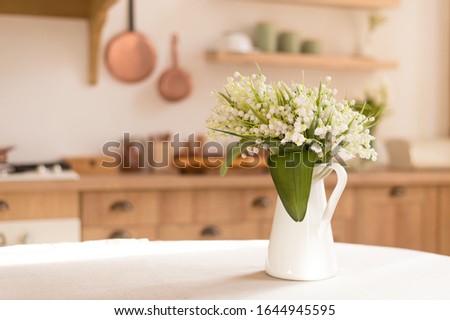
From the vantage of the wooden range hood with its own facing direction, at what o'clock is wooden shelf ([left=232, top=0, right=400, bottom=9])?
The wooden shelf is roughly at 9 o'clock from the wooden range hood.

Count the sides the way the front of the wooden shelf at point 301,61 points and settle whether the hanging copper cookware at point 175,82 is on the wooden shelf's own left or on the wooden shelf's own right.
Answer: on the wooden shelf's own right

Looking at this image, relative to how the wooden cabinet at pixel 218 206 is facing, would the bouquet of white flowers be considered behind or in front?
in front

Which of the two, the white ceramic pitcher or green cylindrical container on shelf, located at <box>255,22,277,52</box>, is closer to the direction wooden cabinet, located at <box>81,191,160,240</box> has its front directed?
the white ceramic pitcher

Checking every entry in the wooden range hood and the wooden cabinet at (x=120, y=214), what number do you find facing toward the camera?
2

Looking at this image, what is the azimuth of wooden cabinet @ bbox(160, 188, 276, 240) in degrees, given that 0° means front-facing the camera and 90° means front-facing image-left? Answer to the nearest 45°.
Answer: approximately 0°

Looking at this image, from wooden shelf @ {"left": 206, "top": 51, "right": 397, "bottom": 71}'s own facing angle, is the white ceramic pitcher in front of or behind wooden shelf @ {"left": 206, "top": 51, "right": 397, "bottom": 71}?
in front

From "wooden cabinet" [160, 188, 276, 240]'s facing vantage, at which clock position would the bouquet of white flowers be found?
The bouquet of white flowers is roughly at 12 o'clock from the wooden cabinet.
